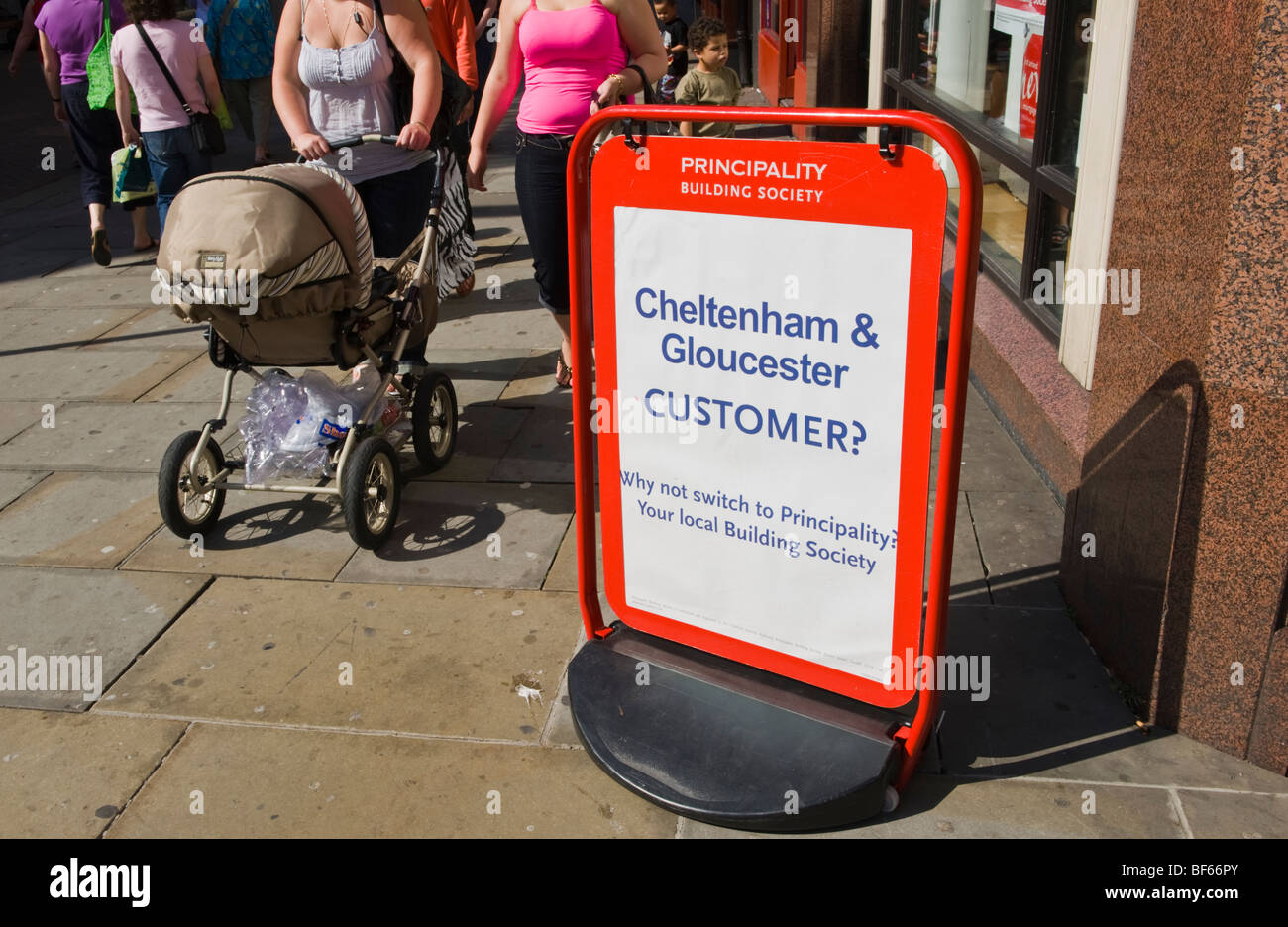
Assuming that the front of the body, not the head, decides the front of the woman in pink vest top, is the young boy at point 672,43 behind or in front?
behind

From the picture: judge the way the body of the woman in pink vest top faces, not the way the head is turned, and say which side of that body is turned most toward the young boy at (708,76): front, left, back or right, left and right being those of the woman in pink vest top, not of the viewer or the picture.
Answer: back

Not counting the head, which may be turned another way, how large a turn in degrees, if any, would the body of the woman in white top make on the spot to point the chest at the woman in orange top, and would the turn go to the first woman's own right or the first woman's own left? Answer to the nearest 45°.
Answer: approximately 180°

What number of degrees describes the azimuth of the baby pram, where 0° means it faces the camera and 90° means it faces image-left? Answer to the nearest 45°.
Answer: approximately 45°

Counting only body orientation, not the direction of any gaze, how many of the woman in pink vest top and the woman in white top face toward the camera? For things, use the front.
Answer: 2

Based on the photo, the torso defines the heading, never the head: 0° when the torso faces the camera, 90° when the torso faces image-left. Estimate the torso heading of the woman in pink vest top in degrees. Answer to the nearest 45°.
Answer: approximately 0°

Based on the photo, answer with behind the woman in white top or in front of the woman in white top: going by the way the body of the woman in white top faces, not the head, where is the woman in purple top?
behind
